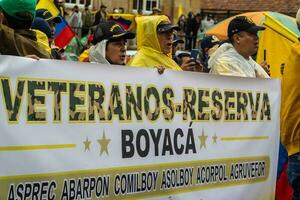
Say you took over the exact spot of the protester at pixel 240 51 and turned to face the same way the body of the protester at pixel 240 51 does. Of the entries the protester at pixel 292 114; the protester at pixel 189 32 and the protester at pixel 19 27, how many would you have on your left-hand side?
1

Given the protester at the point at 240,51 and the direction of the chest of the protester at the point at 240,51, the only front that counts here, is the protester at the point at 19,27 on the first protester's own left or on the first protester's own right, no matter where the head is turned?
on the first protester's own right

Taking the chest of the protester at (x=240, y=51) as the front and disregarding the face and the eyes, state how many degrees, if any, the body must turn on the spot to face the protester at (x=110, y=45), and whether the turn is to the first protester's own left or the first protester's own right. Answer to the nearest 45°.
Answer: approximately 135° to the first protester's own right
